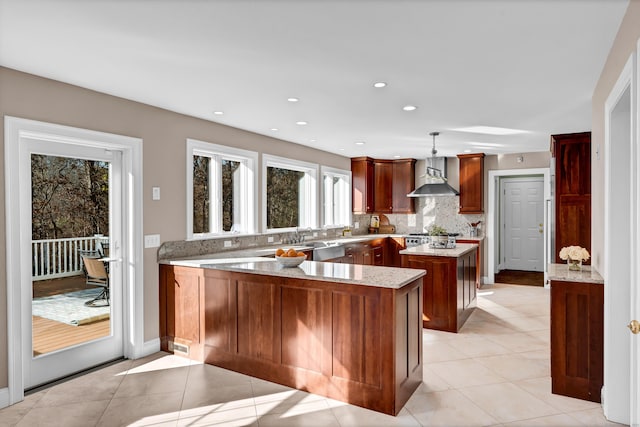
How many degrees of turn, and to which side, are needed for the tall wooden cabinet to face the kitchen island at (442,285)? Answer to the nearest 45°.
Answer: approximately 45° to its left

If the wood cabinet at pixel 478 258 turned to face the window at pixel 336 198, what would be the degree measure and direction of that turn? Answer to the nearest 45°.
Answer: approximately 90° to its right

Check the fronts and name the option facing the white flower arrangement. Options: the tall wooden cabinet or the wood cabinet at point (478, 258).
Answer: the wood cabinet

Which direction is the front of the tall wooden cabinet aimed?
to the viewer's left

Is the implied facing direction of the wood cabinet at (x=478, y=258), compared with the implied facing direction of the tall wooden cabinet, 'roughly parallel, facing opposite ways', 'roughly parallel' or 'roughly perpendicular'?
roughly perpendicular

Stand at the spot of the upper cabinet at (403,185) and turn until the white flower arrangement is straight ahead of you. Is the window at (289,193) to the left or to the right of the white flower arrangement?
right

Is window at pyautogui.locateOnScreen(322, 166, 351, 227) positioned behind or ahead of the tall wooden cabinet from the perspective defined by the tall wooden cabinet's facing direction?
ahead

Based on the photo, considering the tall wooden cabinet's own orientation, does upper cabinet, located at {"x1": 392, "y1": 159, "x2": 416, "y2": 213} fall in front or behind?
in front

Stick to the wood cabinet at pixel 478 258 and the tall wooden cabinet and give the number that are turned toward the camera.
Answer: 1
